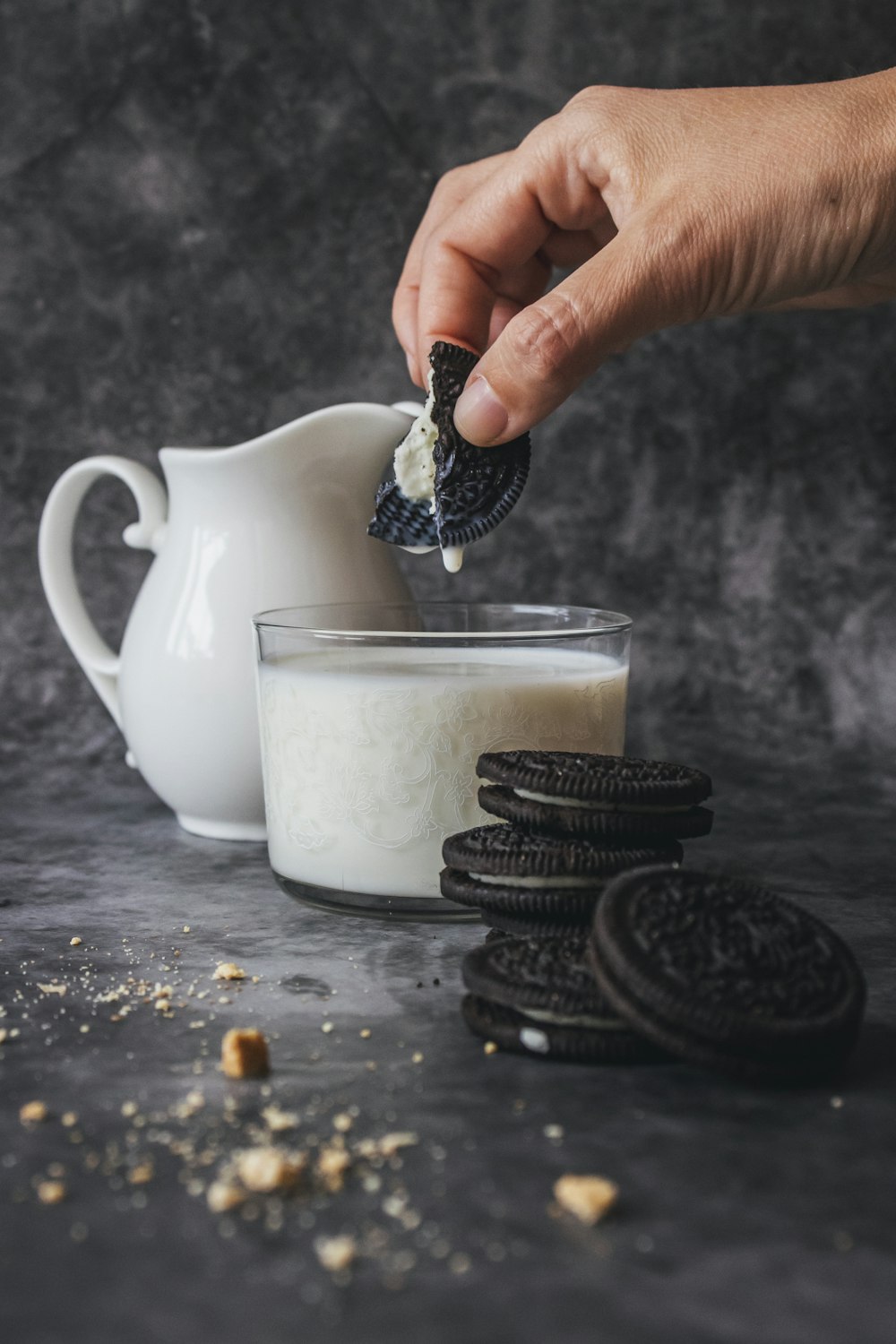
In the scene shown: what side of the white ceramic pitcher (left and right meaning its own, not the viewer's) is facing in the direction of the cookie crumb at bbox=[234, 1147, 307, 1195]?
right

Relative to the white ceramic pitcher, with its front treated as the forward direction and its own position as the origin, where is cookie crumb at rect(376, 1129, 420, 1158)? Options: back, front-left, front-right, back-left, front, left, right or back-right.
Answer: right

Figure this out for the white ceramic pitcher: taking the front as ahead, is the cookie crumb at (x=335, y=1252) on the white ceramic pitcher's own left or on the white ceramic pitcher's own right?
on the white ceramic pitcher's own right

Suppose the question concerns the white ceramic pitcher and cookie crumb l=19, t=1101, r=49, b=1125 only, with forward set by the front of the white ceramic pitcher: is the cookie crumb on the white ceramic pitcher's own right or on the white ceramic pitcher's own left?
on the white ceramic pitcher's own right

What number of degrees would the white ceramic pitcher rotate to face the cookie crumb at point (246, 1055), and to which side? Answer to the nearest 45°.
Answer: approximately 90° to its right

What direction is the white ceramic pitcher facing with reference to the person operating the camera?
facing to the right of the viewer

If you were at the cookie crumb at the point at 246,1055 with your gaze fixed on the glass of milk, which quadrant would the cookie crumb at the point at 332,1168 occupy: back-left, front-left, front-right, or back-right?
back-right

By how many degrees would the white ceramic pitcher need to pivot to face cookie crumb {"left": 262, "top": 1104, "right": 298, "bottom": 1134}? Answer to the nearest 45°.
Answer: approximately 90° to its right

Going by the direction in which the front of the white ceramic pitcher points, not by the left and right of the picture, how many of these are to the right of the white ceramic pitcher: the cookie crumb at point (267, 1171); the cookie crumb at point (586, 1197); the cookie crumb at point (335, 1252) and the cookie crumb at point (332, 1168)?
4

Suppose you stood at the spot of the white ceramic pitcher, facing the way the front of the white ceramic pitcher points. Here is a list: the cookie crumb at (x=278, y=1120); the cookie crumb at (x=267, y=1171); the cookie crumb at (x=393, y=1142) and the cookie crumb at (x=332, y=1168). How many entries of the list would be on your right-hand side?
4

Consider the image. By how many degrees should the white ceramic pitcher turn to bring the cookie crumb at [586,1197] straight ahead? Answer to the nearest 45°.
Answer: approximately 90° to its right
